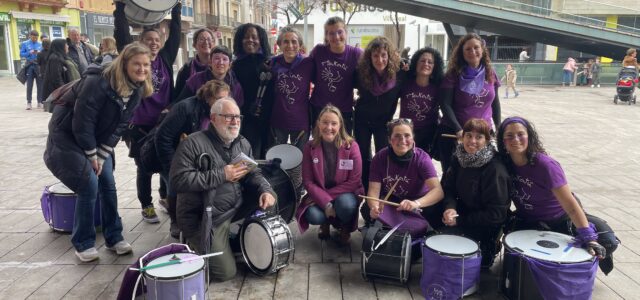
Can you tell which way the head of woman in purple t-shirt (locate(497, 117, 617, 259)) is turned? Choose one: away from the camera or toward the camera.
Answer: toward the camera

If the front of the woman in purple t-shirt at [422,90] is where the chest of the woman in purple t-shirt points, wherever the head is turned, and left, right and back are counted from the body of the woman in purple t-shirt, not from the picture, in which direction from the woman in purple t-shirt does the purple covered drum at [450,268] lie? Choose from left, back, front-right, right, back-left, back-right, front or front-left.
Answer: front

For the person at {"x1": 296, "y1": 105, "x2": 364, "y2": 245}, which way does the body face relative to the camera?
toward the camera

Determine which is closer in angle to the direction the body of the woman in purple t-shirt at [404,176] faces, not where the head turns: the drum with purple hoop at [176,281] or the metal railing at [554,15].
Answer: the drum with purple hoop

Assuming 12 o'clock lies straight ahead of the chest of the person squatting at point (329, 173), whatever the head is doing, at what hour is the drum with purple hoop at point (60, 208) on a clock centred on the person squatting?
The drum with purple hoop is roughly at 3 o'clock from the person squatting.

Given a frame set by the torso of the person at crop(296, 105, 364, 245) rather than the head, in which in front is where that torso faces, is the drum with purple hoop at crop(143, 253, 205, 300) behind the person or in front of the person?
in front

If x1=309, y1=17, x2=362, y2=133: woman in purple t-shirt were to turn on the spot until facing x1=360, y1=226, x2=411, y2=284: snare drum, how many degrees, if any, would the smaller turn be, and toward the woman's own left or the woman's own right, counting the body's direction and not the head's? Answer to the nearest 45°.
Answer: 0° — they already face it

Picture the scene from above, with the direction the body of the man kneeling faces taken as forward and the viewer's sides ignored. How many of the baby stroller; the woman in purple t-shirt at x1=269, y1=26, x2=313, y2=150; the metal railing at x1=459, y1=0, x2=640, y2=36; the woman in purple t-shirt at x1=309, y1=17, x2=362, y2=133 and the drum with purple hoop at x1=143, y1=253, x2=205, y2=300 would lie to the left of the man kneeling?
4

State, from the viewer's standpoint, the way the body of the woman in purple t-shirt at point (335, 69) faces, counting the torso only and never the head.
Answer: toward the camera

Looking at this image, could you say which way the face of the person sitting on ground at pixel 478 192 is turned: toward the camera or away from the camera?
toward the camera

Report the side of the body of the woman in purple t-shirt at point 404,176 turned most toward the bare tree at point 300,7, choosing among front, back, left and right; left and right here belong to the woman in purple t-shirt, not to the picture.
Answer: back

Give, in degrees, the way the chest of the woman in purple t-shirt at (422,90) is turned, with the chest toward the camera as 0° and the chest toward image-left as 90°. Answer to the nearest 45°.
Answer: approximately 0°

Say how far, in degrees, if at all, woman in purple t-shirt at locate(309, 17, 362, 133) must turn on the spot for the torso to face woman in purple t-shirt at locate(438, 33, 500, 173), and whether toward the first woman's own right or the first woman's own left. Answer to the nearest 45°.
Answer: approximately 90° to the first woman's own left

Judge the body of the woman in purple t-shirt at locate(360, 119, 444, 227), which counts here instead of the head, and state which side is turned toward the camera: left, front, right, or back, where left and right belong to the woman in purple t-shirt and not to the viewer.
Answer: front
